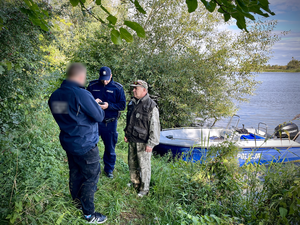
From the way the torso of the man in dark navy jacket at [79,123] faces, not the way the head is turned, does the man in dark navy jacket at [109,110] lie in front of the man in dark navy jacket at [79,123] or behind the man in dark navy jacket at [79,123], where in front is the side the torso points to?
in front

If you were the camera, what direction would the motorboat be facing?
facing to the left of the viewer

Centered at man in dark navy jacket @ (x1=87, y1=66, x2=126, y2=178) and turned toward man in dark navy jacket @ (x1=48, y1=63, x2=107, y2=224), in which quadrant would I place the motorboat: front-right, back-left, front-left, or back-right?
back-left

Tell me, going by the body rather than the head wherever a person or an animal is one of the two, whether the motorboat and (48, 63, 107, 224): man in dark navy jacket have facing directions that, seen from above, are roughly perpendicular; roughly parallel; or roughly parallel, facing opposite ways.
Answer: roughly perpendicular

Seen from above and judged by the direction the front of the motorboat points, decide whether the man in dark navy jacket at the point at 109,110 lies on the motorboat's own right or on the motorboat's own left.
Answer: on the motorboat's own left

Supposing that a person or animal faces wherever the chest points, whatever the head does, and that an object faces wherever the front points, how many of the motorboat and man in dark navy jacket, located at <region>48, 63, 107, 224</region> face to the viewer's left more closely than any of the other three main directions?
1

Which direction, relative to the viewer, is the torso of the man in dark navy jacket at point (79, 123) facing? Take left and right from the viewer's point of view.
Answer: facing away from the viewer and to the right of the viewer

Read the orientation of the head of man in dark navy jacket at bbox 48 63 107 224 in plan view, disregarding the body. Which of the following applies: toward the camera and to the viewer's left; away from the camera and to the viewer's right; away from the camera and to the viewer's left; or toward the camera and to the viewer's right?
away from the camera and to the viewer's right
